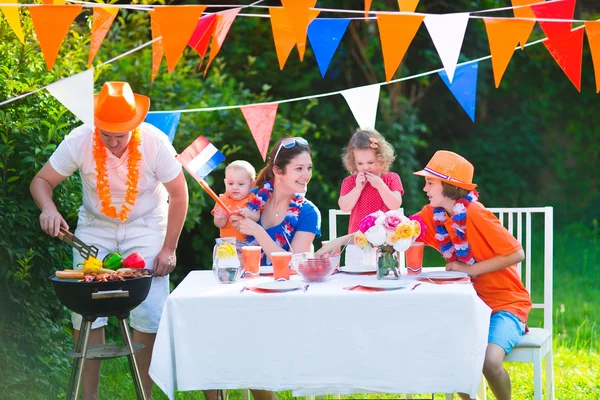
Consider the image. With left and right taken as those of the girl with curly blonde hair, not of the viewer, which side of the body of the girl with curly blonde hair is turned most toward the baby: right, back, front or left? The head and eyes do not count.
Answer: right

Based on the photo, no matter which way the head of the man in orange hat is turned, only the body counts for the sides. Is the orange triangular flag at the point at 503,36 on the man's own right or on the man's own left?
on the man's own left

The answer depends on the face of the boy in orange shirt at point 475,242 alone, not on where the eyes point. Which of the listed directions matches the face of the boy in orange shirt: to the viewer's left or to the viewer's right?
to the viewer's left

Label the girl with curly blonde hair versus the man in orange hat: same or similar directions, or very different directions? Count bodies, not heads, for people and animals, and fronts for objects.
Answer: same or similar directions

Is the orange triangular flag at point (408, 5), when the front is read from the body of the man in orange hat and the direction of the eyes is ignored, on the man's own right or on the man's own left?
on the man's own left

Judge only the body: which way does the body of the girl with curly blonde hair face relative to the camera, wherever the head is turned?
toward the camera

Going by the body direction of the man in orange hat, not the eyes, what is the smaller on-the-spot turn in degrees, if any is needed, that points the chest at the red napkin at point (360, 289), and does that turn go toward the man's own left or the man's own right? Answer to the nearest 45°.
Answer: approximately 45° to the man's own left

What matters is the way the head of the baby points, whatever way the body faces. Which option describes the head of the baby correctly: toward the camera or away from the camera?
toward the camera
